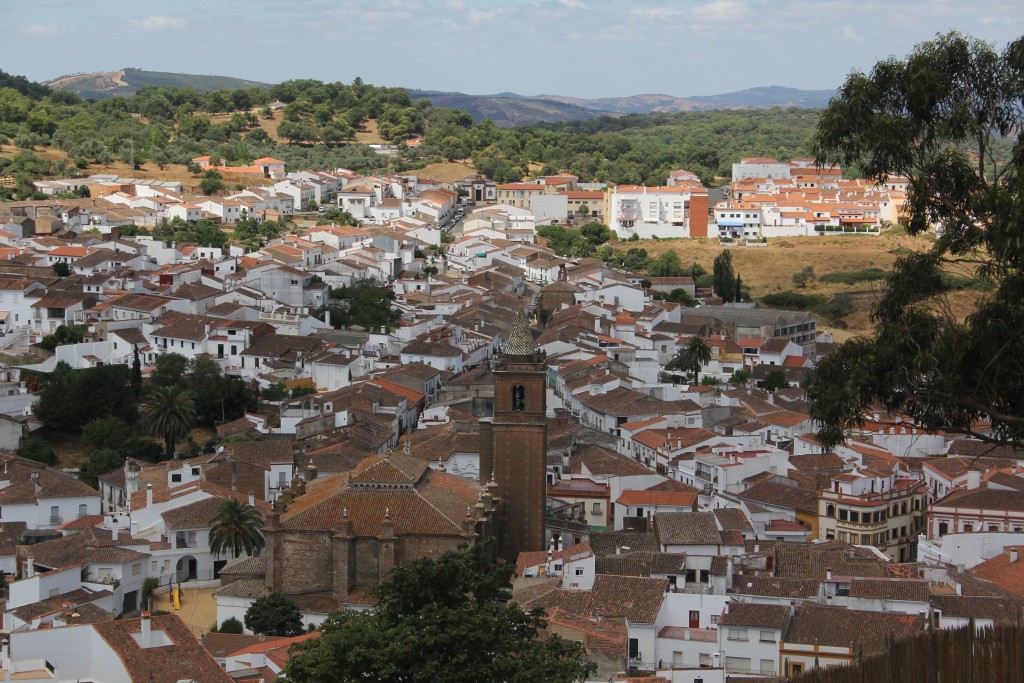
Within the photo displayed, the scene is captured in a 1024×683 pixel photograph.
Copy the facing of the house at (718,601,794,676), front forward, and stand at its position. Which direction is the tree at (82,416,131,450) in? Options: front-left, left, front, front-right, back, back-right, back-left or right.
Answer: back-right

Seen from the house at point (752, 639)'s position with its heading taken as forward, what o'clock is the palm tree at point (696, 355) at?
The palm tree is roughly at 6 o'clock from the house.

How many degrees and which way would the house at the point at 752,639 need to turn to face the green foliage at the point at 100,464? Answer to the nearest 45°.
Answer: approximately 135° to its right

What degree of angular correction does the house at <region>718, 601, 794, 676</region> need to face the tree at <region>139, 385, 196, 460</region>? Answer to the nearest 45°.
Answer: approximately 135° to its right

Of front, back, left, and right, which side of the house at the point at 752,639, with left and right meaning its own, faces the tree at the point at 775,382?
back

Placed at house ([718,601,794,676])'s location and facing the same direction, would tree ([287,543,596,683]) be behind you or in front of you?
in front

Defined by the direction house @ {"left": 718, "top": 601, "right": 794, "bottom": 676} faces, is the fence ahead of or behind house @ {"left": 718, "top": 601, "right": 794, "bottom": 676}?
ahead

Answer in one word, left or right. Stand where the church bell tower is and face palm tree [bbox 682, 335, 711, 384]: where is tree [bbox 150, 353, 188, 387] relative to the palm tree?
left

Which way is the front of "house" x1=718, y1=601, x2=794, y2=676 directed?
toward the camera

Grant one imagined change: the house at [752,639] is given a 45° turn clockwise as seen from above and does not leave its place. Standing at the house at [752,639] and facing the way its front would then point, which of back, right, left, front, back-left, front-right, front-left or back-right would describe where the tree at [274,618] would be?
front-right

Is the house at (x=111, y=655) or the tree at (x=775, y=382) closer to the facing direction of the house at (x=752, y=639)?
the house

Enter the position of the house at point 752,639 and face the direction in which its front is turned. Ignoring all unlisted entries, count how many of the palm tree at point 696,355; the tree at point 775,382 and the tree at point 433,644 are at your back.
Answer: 2

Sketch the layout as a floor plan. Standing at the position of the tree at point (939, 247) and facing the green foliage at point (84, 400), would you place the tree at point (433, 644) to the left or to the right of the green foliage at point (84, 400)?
left

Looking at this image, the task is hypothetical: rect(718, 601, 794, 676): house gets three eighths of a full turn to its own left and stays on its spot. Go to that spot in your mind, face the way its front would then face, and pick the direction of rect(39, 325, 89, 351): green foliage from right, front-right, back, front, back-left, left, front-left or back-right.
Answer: left
